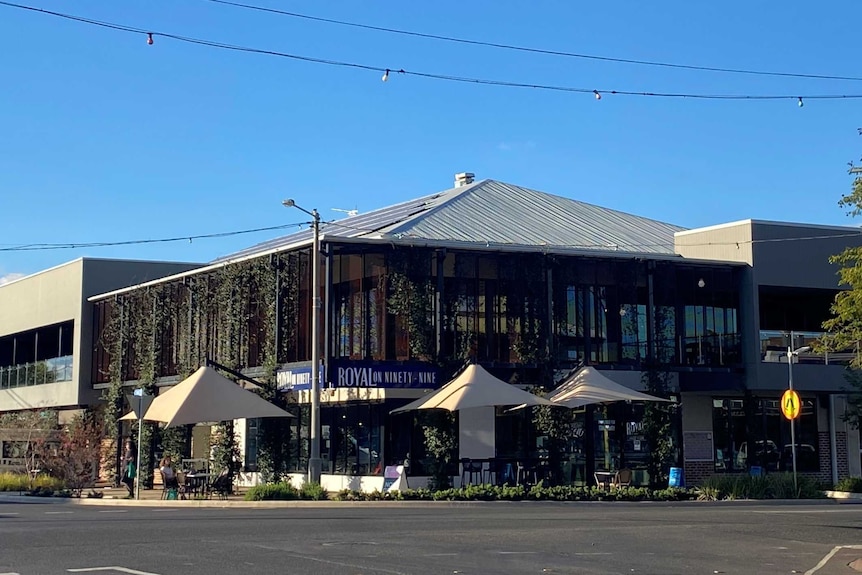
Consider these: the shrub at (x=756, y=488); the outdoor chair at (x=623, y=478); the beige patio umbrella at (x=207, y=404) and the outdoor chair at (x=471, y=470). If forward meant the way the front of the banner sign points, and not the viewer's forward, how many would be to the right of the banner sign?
1

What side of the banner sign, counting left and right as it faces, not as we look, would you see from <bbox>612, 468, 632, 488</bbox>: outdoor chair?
left

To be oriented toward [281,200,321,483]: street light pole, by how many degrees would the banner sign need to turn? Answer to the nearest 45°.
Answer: approximately 90° to its right

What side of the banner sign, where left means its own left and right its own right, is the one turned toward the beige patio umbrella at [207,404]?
right

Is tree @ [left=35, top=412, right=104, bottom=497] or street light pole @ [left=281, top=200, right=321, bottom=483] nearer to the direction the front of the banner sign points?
the street light pole

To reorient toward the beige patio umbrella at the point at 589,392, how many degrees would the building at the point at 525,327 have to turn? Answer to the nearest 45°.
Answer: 0° — it already faces it

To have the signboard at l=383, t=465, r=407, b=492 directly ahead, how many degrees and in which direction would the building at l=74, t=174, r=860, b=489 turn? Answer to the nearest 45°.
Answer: approximately 45° to its right

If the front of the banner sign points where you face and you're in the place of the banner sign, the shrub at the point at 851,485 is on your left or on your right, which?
on your left

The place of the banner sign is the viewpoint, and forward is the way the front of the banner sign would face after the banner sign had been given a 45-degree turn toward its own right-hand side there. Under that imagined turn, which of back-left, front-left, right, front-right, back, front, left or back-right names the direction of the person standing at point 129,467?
right

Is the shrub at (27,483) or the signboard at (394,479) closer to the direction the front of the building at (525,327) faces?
the signboard

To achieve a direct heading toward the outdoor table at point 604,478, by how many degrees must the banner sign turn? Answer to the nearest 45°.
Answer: approximately 90° to its left

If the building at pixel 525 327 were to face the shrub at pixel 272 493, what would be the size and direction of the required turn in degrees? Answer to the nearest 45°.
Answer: approximately 45° to its right
